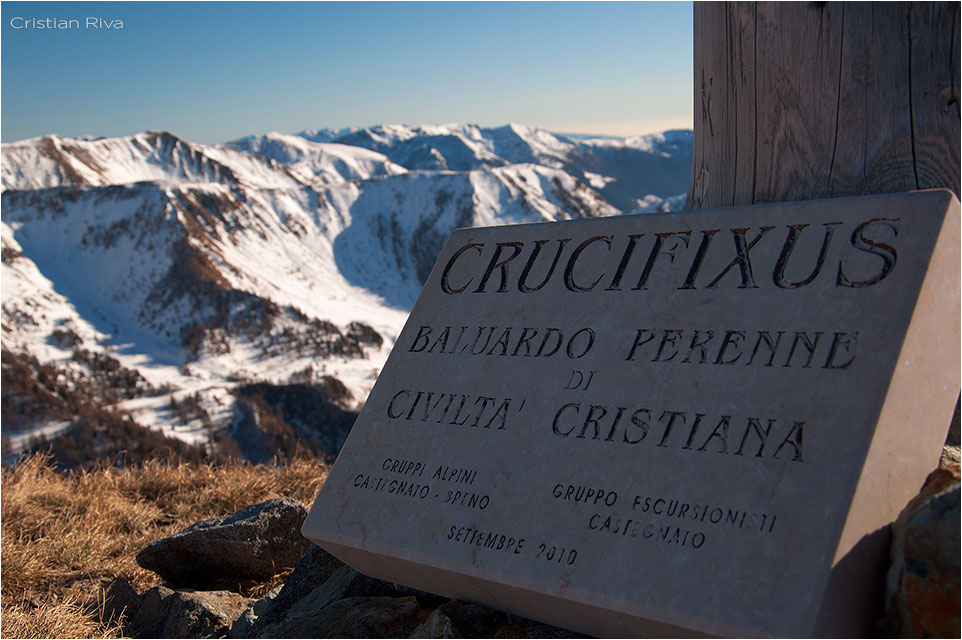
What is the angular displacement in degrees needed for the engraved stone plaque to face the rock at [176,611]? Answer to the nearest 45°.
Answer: approximately 90° to its right

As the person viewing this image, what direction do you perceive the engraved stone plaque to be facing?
facing the viewer and to the left of the viewer

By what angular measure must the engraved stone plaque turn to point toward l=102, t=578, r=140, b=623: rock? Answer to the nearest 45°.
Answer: approximately 90° to its right

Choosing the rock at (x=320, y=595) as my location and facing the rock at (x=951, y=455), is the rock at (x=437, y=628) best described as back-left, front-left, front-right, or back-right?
front-right

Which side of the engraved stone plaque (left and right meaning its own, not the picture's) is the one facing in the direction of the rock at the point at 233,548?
right

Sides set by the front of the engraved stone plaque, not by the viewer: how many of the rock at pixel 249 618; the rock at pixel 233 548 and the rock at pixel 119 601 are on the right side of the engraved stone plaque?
3

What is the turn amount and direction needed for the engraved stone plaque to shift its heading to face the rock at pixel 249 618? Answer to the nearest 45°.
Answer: approximately 90° to its right

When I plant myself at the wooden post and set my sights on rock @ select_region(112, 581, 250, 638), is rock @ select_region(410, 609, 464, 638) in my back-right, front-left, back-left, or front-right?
front-left
